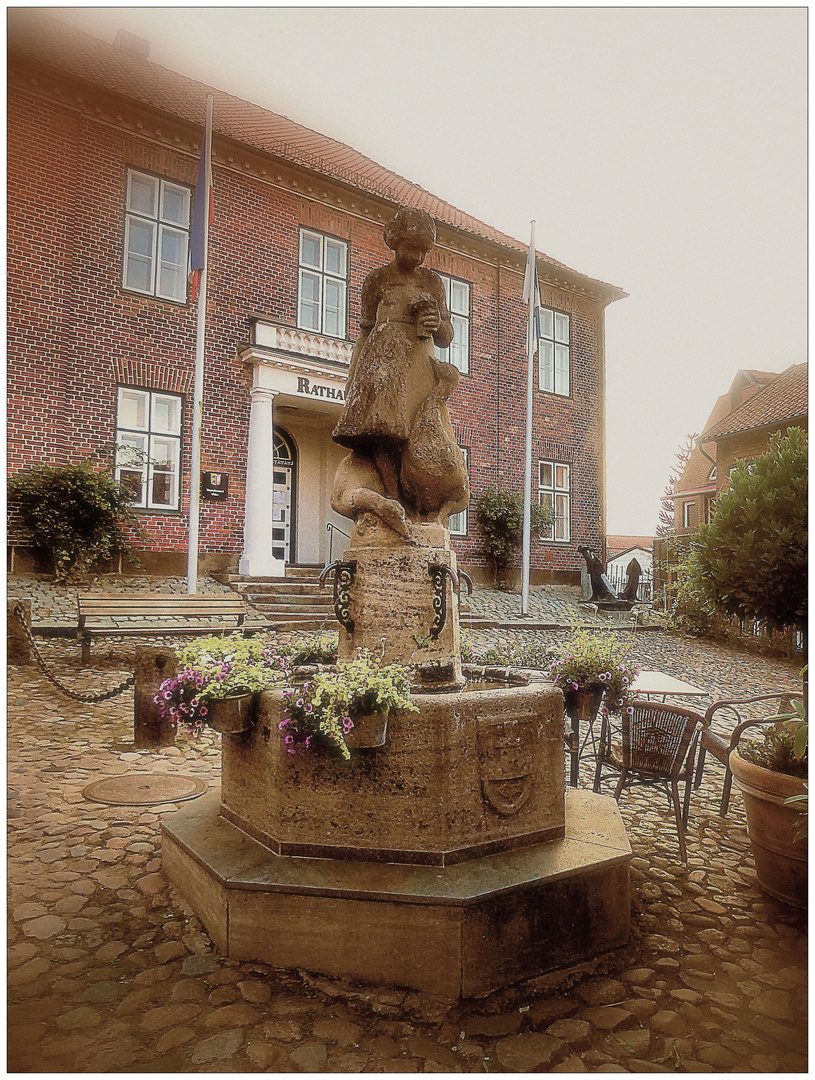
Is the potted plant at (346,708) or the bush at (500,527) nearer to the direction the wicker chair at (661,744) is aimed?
the bush

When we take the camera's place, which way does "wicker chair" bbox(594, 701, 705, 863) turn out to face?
facing away from the viewer and to the left of the viewer

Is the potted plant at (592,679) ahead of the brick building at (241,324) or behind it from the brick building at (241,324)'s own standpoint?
ahead

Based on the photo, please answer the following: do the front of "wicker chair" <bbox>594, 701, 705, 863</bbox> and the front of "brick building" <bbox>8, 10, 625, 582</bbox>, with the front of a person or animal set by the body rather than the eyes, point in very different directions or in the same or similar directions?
very different directions

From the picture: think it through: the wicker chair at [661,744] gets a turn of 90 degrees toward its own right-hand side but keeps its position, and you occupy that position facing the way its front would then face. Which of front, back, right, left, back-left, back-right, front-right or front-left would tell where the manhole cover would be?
back-left

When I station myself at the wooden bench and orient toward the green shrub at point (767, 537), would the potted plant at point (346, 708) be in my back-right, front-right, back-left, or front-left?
front-right

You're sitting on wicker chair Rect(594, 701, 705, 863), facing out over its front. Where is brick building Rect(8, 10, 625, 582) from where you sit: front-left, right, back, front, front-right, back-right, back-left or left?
front

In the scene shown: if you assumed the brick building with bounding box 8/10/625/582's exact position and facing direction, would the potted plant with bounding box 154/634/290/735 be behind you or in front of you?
in front

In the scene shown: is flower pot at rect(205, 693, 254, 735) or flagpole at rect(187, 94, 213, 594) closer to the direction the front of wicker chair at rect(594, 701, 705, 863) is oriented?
the flagpole

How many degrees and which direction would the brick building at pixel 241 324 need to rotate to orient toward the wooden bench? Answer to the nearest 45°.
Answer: approximately 45° to its right

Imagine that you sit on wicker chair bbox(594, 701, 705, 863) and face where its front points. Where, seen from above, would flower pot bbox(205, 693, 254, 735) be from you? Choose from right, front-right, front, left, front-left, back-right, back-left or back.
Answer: left

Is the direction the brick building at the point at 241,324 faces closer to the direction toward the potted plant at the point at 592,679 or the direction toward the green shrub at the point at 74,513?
the potted plant

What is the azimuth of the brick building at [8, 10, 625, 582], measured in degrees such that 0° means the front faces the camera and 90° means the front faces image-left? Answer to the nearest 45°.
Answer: approximately 315°
